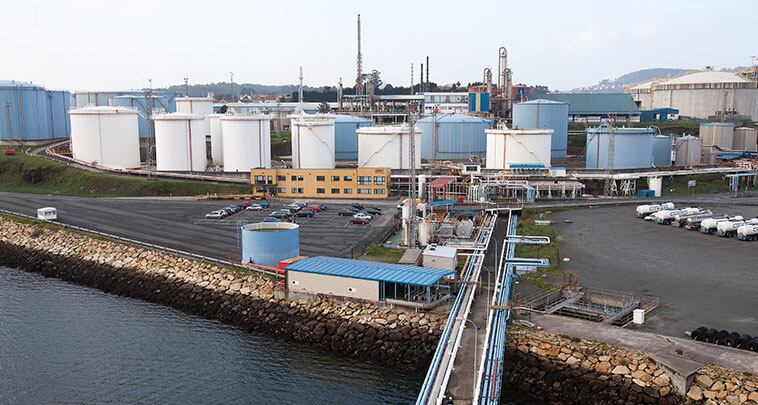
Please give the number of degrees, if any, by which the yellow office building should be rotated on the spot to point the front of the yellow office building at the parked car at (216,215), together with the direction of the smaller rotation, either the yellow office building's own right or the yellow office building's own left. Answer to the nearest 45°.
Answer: approximately 45° to the yellow office building's own right

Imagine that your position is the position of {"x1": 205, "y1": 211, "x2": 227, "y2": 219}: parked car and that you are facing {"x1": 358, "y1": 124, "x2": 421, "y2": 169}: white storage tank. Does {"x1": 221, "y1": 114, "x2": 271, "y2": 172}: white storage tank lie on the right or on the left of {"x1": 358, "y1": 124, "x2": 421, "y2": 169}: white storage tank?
left

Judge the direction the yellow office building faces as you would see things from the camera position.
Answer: facing the viewer

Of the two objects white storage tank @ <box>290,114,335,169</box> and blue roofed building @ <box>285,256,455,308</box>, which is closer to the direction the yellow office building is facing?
the blue roofed building

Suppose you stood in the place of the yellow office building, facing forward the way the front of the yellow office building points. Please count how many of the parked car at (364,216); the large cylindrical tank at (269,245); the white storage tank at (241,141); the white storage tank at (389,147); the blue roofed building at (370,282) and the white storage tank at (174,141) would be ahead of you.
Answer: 3

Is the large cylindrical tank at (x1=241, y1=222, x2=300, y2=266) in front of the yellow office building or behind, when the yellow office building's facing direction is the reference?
in front

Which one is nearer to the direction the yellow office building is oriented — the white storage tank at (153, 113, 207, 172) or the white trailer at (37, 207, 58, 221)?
the white trailer

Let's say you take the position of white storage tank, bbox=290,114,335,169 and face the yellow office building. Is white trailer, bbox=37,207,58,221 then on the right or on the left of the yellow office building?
right

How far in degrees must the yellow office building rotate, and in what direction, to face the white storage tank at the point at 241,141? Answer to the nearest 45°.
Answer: approximately 135° to its right

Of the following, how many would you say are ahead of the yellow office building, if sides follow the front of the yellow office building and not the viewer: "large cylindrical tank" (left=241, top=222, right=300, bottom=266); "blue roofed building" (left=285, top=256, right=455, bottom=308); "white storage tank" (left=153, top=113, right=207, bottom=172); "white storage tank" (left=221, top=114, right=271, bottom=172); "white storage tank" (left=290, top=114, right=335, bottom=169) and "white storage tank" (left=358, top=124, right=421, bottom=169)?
2

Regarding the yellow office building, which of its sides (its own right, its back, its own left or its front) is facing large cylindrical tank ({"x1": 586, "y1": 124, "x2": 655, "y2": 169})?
left

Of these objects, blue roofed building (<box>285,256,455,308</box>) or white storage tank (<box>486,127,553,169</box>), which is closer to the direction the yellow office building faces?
the blue roofed building

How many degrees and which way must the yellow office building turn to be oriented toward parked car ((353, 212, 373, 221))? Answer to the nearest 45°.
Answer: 0° — it already faces it

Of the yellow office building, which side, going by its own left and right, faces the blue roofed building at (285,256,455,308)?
front
